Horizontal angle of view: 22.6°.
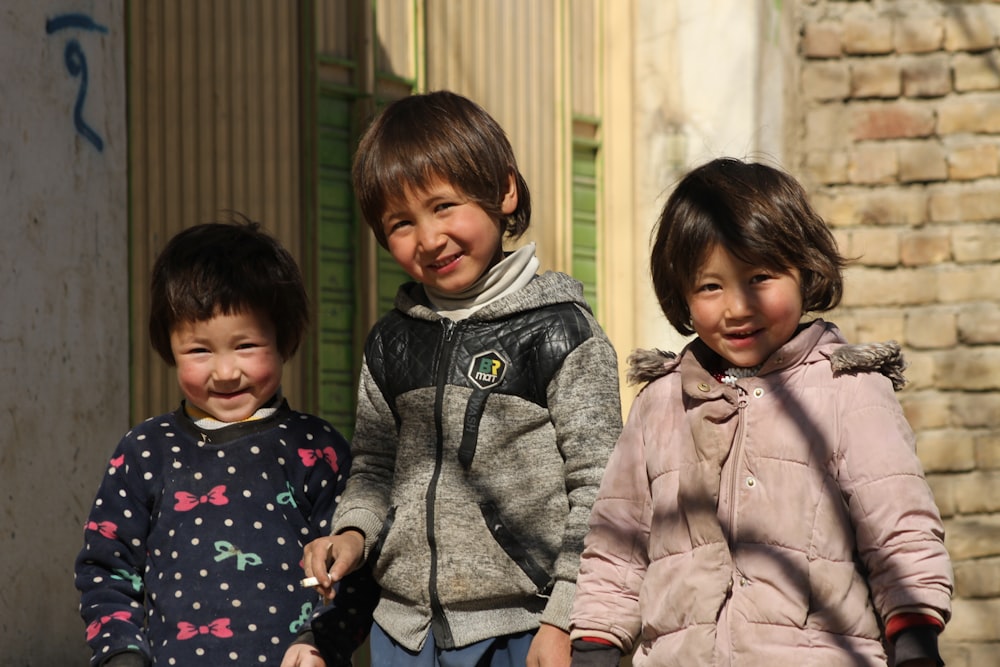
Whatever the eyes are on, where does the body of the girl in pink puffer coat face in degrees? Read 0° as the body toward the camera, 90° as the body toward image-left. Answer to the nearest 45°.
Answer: approximately 0°

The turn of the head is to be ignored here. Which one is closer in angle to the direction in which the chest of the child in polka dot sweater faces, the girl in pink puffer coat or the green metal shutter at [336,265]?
the girl in pink puffer coat

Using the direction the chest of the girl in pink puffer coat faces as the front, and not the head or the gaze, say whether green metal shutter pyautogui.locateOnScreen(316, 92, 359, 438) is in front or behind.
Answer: behind

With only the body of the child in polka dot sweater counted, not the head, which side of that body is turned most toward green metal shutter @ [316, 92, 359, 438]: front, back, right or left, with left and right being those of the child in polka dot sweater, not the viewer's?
back

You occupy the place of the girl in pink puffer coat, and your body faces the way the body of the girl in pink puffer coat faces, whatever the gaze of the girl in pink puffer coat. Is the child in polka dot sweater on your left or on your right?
on your right

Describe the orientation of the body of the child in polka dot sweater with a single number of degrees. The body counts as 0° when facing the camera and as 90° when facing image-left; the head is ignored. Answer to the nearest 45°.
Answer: approximately 0°

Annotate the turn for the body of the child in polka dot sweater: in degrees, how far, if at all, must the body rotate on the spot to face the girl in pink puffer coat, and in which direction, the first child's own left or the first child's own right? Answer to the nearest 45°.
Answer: approximately 45° to the first child's own left

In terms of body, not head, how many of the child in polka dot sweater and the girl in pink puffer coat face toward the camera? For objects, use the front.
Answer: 2
